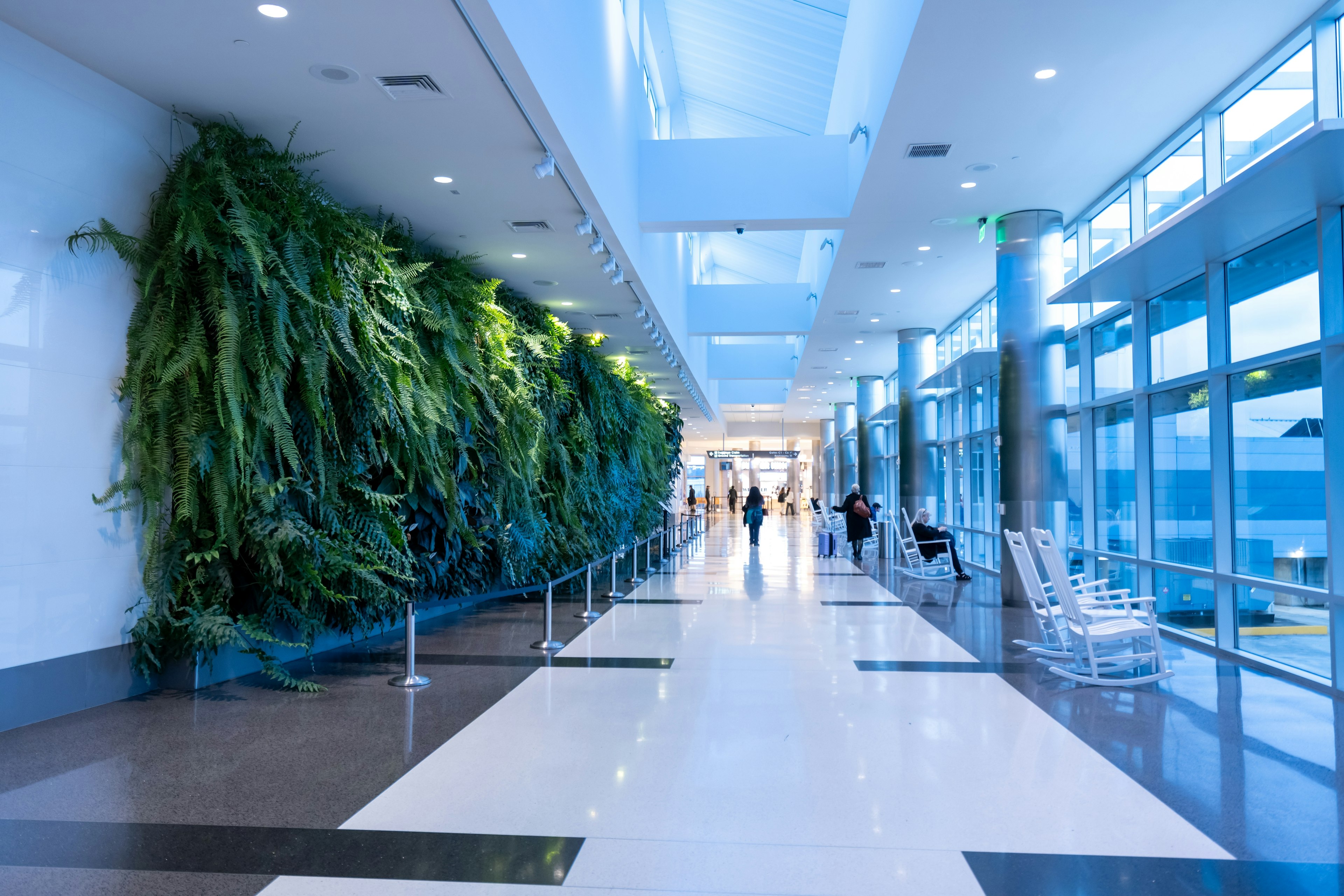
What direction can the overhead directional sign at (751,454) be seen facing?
toward the camera

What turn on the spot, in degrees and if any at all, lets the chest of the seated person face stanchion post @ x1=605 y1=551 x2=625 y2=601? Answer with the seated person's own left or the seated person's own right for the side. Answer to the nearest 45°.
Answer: approximately 135° to the seated person's own right

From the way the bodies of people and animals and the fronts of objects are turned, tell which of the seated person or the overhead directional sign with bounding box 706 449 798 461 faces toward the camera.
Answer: the overhead directional sign

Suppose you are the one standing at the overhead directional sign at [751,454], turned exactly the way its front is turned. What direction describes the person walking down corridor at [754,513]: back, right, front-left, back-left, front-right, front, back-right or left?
front

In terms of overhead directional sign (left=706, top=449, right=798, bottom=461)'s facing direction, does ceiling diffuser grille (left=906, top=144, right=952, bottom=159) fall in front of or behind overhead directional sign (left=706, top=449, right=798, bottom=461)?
in front

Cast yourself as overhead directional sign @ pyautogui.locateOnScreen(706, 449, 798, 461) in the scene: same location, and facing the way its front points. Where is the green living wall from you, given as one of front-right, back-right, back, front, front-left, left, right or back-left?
front

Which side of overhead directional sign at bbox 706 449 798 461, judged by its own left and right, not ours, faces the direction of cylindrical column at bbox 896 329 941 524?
front

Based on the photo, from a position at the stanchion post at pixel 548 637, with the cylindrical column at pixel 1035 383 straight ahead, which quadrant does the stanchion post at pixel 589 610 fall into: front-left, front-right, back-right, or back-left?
front-left

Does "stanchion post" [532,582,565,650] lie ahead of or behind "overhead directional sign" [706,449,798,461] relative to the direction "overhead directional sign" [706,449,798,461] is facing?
ahead

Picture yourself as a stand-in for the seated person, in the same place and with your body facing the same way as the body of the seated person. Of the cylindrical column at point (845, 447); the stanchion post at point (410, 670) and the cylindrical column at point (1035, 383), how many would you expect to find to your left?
1

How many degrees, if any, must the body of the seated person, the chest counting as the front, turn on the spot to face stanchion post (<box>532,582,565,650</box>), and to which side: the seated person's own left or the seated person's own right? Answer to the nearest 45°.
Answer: approximately 90° to the seated person's own right

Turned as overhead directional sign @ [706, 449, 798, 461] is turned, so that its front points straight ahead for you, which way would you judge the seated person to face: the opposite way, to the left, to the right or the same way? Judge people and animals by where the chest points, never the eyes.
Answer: to the left

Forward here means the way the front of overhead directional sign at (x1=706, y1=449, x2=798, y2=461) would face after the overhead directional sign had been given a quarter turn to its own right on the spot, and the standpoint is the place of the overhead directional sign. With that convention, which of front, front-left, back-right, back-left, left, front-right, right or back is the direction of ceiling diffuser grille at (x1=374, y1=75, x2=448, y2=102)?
left

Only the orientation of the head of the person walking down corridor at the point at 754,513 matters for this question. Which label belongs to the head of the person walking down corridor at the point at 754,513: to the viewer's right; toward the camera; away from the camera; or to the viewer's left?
away from the camera
